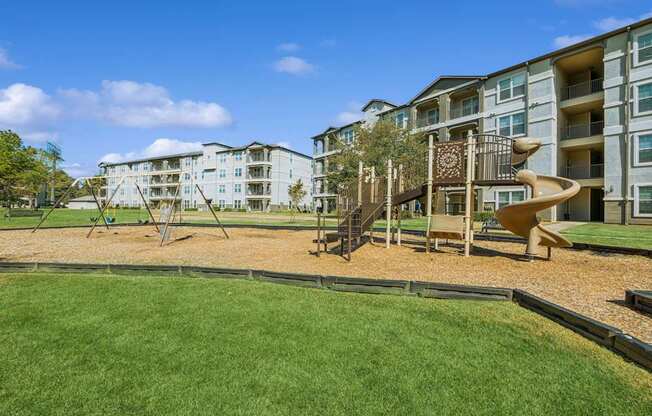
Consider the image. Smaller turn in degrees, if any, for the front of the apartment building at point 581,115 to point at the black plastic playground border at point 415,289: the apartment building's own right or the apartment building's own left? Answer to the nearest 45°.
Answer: approximately 45° to the apartment building's own left

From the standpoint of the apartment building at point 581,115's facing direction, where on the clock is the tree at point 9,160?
The tree is roughly at 1 o'clock from the apartment building.

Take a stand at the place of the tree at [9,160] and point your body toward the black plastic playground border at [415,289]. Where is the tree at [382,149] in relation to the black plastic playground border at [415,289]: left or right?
left

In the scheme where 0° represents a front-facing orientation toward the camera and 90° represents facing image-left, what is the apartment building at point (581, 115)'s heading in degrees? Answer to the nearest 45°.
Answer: approximately 45°
